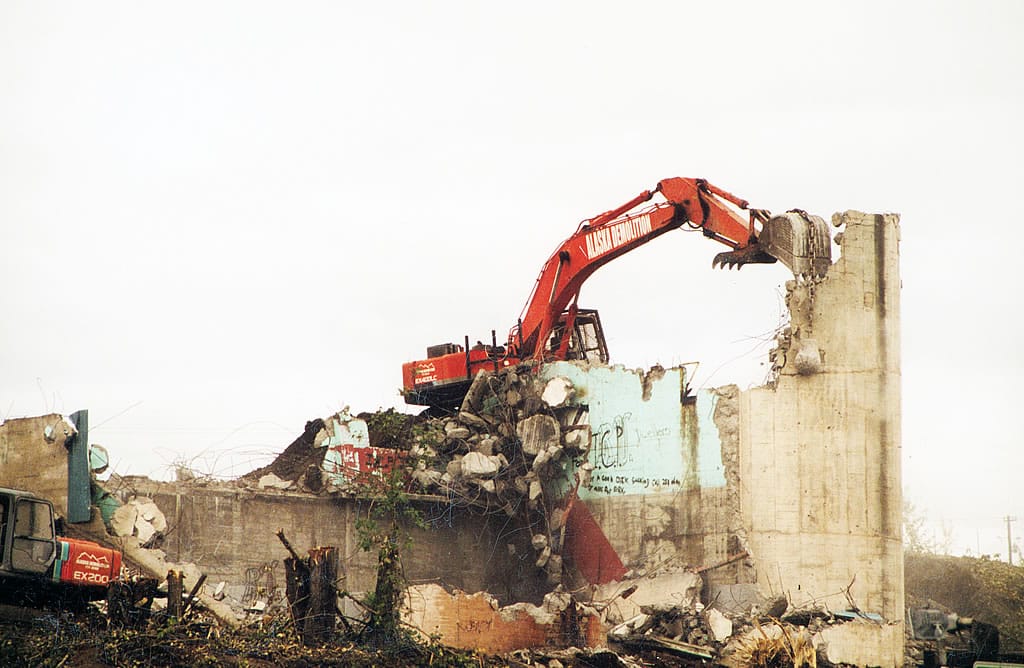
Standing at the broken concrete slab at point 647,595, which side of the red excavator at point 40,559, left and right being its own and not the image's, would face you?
back

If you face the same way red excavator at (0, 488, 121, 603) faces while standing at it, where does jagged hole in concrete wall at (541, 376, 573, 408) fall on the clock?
The jagged hole in concrete wall is roughly at 5 o'clock from the red excavator.

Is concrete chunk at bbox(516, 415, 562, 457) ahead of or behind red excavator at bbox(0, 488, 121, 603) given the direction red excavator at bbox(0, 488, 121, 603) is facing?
behind

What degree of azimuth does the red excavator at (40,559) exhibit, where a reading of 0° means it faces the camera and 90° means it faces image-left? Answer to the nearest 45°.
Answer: approximately 90°

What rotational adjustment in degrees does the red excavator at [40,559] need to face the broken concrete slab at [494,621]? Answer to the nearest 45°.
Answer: approximately 180°

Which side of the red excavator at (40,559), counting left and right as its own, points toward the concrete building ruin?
back

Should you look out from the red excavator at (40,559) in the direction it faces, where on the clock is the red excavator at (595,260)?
the red excavator at (595,260) is roughly at 5 o'clock from the red excavator at (40,559).
